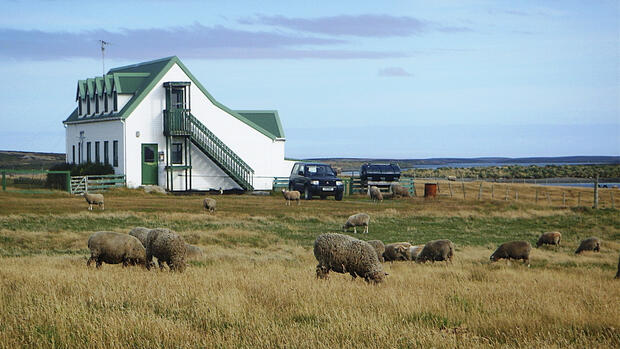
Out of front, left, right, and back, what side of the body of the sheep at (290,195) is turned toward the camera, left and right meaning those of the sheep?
left

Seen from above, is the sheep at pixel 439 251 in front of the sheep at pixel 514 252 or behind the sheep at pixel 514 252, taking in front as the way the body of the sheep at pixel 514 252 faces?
in front

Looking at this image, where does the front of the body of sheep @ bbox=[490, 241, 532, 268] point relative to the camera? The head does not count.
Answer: to the viewer's left

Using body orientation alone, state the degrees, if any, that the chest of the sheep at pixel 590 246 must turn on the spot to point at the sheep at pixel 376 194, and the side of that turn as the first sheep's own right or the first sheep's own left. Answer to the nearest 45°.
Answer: approximately 45° to the first sheep's own right

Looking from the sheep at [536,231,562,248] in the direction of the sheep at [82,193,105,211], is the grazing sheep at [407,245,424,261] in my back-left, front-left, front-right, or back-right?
front-left

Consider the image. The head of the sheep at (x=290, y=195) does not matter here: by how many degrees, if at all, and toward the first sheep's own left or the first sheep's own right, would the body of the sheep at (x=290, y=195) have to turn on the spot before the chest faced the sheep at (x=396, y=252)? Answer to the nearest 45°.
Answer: approximately 90° to the first sheep's own left

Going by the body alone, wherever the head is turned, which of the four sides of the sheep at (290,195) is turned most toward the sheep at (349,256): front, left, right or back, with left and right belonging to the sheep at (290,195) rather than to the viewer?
left

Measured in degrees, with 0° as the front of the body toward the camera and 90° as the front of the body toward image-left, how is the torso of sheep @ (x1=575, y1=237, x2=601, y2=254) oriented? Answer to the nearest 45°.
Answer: approximately 90°

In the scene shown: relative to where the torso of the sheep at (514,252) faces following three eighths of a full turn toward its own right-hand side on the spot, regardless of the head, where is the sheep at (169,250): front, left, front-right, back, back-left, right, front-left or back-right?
back

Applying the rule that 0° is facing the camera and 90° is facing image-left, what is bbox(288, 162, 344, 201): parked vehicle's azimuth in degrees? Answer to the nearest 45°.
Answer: approximately 315°
